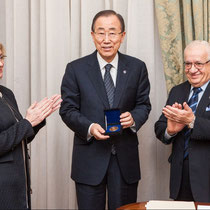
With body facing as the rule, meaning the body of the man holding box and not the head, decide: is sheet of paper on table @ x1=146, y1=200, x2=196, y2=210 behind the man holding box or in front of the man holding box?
in front

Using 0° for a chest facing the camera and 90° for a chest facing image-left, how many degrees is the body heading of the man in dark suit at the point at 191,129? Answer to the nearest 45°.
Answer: approximately 45°

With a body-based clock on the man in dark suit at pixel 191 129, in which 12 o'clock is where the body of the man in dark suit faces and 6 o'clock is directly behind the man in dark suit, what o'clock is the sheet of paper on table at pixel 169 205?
The sheet of paper on table is roughly at 11 o'clock from the man in dark suit.

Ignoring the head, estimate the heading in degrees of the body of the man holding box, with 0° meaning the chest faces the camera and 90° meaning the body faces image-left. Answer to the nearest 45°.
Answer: approximately 0°
